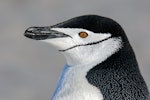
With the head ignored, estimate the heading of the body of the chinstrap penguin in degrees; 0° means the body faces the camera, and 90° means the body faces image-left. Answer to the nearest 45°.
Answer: approximately 90°
